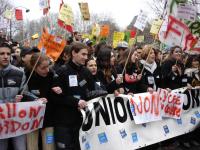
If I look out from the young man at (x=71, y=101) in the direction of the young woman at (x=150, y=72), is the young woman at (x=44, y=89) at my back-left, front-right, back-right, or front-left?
back-left

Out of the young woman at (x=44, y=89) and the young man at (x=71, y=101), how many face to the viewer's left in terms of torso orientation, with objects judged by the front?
0

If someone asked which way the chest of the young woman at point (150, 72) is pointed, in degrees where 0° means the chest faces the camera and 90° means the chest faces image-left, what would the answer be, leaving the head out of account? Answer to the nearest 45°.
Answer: approximately 315°

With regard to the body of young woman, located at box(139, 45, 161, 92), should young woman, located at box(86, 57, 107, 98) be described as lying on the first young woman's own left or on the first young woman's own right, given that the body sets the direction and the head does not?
on the first young woman's own right

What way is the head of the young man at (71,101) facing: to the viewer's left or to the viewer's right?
to the viewer's right

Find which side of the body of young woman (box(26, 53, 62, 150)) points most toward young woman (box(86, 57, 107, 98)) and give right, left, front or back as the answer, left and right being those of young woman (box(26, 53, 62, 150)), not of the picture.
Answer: left

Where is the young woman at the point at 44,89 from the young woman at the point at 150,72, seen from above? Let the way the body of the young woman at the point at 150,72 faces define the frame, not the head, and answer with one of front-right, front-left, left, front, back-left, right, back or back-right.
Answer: right
